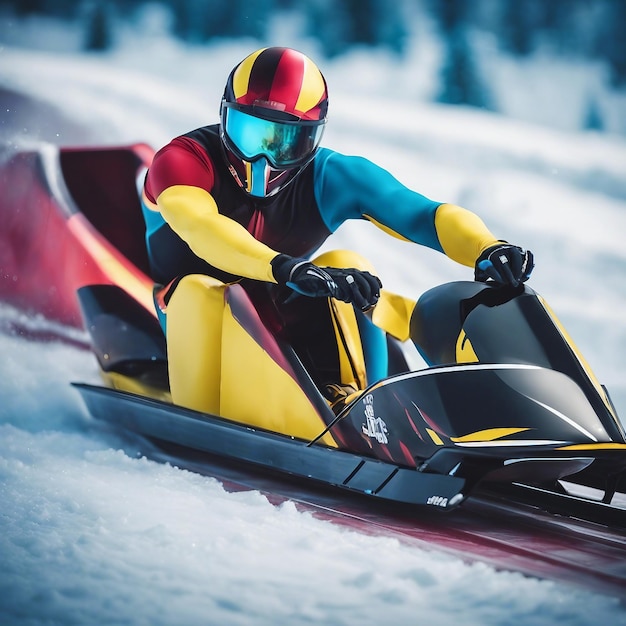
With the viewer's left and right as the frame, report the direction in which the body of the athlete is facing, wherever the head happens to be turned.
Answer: facing the viewer and to the right of the viewer
